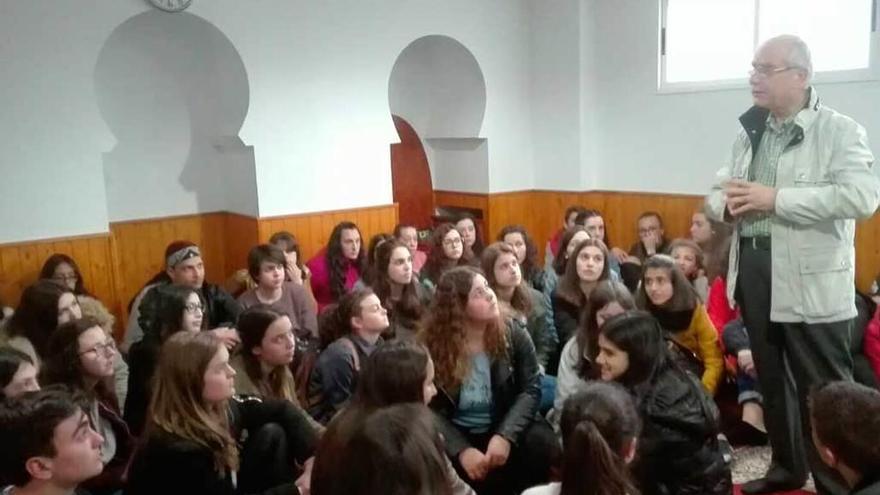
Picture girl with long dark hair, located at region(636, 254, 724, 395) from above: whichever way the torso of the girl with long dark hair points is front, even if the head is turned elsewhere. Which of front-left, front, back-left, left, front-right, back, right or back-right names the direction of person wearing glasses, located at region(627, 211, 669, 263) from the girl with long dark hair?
back-right

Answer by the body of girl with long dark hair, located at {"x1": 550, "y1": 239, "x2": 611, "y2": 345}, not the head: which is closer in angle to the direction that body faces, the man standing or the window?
the man standing

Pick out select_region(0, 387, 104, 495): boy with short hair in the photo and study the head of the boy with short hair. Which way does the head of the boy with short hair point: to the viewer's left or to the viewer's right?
to the viewer's right

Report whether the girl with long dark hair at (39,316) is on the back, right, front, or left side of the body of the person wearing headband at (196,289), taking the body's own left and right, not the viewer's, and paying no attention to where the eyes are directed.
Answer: right

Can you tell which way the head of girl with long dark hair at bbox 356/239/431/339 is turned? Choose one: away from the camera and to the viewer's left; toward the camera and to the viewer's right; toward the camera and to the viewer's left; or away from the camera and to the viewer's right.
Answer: toward the camera and to the viewer's right

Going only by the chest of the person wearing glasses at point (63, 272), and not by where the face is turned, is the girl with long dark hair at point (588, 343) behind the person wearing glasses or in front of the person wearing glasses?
in front

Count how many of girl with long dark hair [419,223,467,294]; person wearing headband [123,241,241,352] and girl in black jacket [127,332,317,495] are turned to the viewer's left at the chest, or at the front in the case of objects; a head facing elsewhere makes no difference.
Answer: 0

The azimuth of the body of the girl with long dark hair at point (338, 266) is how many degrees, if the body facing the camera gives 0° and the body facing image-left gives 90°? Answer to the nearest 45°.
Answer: approximately 315°

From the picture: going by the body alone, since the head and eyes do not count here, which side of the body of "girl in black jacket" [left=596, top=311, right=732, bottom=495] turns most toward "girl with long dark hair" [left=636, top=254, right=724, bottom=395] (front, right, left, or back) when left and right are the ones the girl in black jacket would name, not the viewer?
right

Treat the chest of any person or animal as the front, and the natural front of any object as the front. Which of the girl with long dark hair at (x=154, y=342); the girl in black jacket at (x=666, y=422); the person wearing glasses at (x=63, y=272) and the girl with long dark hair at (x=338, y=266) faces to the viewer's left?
the girl in black jacket

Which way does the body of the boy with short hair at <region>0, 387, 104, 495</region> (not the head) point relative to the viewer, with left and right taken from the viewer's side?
facing to the right of the viewer

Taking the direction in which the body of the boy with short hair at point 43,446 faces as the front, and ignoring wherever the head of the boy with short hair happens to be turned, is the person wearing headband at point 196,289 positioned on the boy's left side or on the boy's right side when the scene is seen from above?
on the boy's left side

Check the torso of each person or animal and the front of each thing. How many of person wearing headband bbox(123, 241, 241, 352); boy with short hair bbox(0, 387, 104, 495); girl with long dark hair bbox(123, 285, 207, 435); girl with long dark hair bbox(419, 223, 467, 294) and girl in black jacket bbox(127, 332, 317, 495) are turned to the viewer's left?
0

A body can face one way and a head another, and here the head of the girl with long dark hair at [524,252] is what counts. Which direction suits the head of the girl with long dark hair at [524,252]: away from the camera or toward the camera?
toward the camera

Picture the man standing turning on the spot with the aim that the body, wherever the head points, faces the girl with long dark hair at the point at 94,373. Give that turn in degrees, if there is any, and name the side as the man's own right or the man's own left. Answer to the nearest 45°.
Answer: approximately 45° to the man's own right
